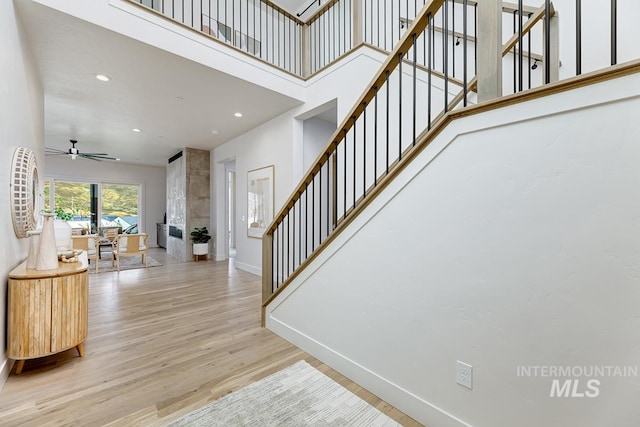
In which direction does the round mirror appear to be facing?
to the viewer's right

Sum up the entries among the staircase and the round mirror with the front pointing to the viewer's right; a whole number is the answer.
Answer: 1

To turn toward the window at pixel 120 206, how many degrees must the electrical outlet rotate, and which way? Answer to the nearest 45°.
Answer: approximately 45° to its right

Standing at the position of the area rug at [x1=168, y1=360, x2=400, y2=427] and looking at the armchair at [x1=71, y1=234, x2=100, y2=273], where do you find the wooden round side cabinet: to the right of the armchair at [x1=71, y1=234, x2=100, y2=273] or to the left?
left

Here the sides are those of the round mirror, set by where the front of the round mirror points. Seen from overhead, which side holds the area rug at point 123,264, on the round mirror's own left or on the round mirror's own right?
on the round mirror's own left

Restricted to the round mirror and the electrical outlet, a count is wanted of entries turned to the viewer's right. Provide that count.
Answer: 1

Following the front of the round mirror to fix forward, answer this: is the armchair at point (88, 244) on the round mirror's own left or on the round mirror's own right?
on the round mirror's own left

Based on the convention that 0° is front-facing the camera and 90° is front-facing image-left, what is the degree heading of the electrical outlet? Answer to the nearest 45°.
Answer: approximately 45°

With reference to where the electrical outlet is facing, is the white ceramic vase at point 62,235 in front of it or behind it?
in front

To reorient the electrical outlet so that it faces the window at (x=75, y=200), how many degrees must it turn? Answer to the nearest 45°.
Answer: approximately 45° to its right

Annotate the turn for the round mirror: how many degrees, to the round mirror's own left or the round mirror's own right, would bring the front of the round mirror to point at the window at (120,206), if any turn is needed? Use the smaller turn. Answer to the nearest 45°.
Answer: approximately 90° to the round mirror's own left

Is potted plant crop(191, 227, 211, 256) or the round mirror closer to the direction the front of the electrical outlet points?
the round mirror

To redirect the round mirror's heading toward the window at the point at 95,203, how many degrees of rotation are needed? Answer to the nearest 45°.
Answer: approximately 90° to its left
